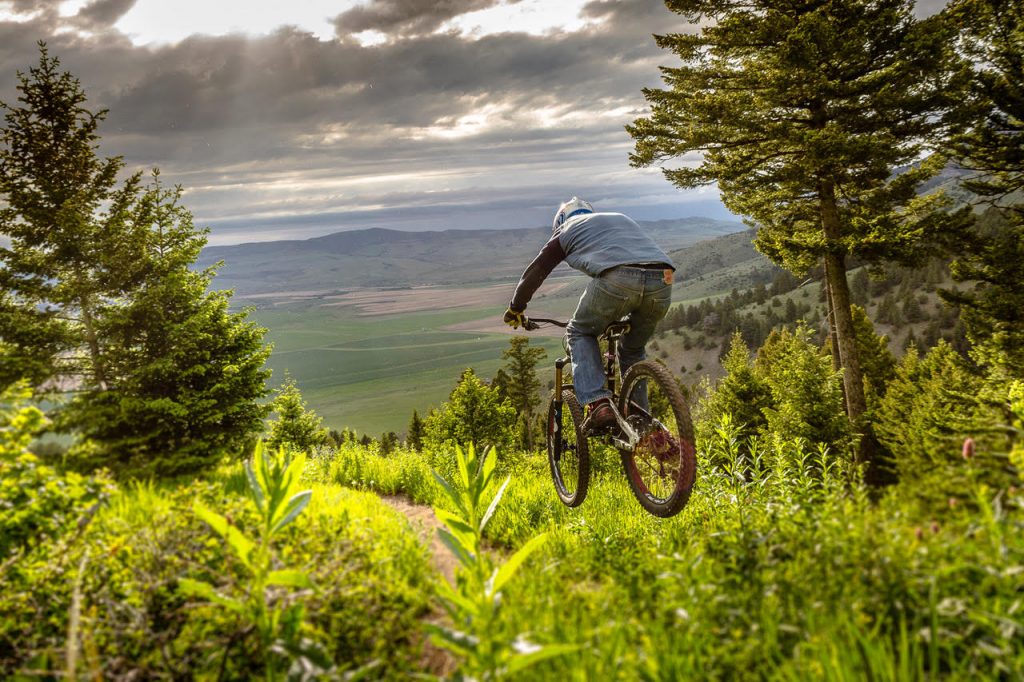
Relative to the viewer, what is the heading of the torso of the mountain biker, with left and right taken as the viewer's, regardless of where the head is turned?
facing away from the viewer and to the left of the viewer

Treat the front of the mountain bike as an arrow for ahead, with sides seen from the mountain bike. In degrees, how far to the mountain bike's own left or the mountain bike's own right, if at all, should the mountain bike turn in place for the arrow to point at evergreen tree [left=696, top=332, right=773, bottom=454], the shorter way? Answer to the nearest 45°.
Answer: approximately 45° to the mountain bike's own right

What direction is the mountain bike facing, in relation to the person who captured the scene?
facing away from the viewer and to the left of the viewer
